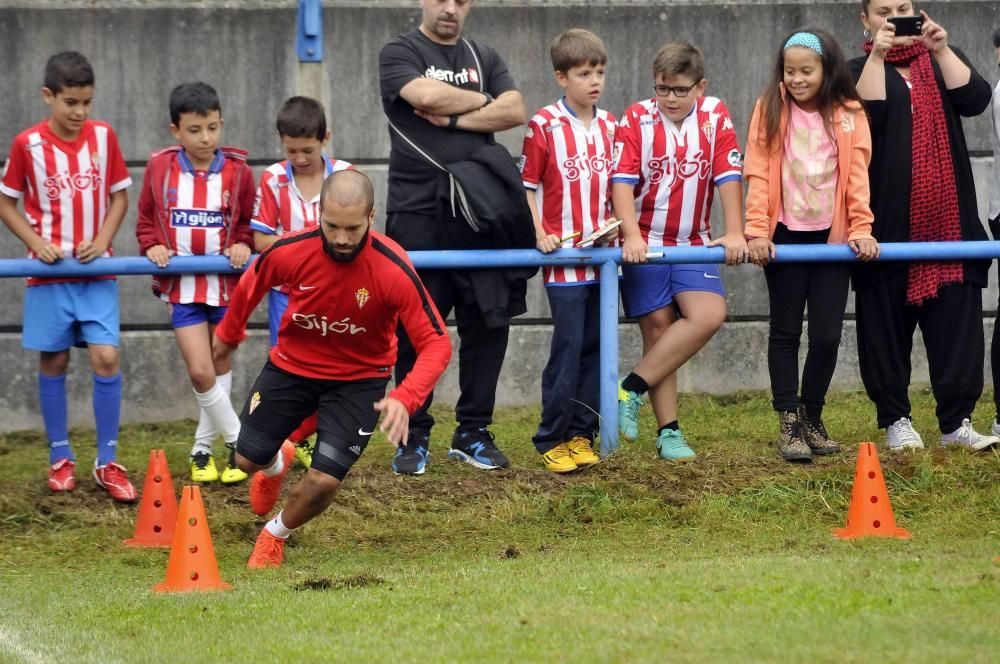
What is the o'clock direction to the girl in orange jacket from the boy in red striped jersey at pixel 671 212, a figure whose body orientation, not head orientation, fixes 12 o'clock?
The girl in orange jacket is roughly at 9 o'clock from the boy in red striped jersey.

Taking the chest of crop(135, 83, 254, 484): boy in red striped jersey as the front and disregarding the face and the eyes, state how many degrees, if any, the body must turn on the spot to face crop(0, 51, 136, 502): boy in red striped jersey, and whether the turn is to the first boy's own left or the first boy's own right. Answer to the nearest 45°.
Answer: approximately 90° to the first boy's own right

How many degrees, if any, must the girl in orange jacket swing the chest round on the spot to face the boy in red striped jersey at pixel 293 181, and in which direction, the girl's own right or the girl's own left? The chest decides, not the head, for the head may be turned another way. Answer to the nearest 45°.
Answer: approximately 90° to the girl's own right

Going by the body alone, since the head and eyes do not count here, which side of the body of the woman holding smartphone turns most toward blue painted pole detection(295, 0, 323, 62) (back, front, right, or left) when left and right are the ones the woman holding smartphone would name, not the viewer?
right

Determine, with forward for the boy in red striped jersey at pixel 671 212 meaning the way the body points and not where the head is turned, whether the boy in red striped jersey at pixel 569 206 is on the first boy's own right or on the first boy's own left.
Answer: on the first boy's own right
